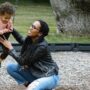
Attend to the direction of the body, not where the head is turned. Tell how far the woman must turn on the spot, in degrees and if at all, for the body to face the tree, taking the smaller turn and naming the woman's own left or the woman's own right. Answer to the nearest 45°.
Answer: approximately 90° to the woman's own right

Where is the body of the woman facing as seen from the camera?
to the viewer's left
